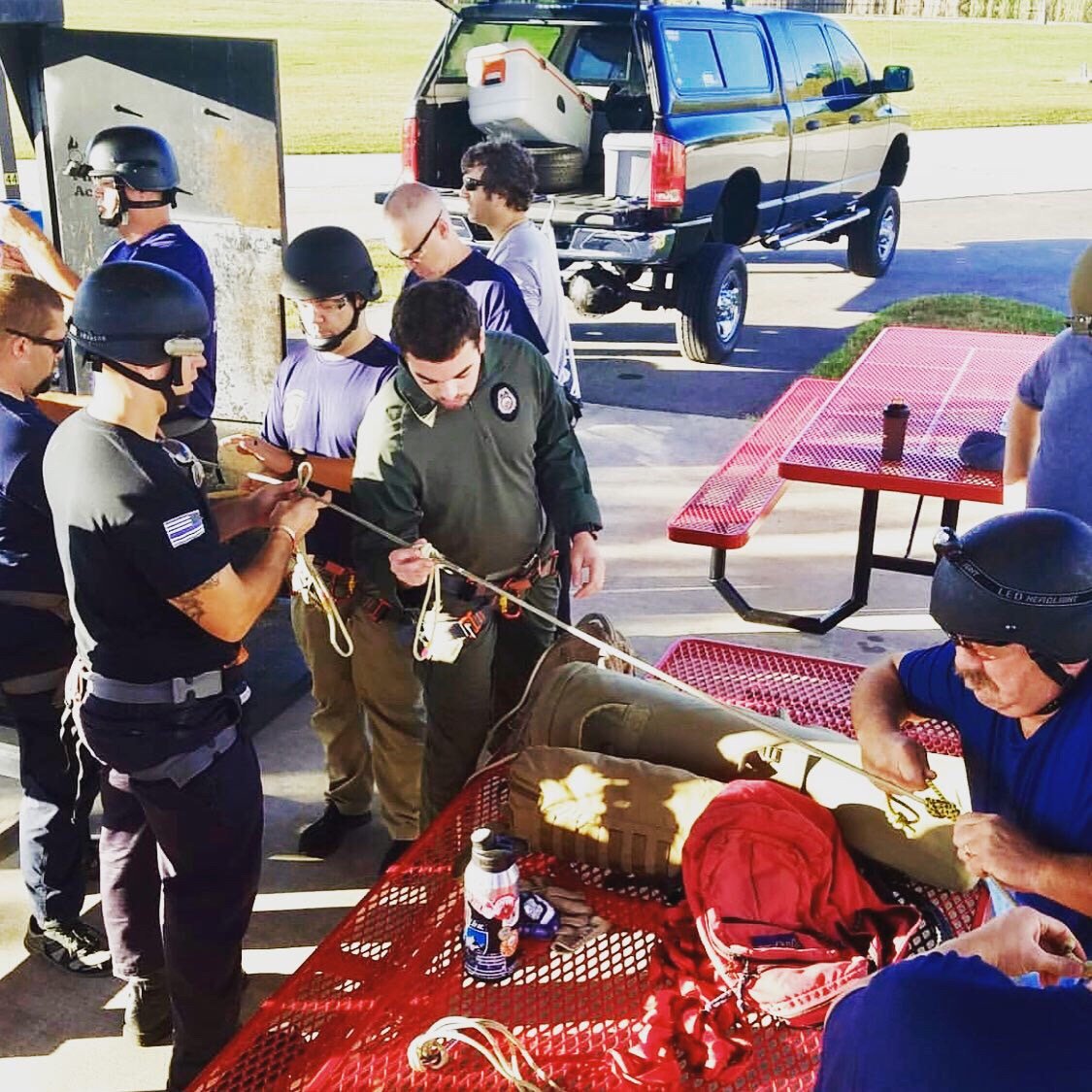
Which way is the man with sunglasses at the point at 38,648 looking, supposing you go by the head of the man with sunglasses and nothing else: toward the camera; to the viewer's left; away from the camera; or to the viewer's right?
to the viewer's right

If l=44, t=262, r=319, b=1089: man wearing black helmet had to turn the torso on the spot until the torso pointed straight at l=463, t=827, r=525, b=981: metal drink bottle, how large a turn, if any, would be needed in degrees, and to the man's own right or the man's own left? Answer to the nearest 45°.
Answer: approximately 45° to the man's own right

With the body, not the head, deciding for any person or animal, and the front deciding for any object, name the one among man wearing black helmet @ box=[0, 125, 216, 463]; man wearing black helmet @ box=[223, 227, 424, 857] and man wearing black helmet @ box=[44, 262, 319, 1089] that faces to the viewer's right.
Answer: man wearing black helmet @ box=[44, 262, 319, 1089]

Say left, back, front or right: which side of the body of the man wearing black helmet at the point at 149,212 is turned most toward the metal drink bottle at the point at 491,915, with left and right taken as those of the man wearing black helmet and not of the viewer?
left

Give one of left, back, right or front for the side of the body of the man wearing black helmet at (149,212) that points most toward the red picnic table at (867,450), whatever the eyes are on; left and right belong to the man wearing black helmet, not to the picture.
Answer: back

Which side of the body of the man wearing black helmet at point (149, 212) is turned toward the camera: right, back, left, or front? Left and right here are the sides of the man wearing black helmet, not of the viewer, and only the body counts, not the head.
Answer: left

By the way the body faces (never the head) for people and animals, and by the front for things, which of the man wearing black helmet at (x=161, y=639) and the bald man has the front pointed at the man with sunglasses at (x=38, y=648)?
the bald man

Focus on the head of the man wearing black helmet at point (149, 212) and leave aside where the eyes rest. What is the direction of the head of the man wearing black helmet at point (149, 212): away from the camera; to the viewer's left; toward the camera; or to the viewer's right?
to the viewer's left

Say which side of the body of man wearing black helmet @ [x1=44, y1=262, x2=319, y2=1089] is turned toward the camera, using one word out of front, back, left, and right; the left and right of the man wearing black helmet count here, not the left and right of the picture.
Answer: right

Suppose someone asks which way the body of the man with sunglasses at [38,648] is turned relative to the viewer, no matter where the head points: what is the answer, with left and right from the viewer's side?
facing to the right of the viewer

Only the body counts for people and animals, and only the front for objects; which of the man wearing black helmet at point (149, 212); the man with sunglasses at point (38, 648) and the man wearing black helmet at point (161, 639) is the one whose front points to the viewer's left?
the man wearing black helmet at point (149, 212)

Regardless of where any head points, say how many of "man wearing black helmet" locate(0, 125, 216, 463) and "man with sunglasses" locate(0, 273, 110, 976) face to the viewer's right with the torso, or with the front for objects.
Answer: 1

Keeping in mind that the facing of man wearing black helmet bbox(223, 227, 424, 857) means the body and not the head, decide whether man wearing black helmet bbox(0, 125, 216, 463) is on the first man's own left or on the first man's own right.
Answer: on the first man's own right

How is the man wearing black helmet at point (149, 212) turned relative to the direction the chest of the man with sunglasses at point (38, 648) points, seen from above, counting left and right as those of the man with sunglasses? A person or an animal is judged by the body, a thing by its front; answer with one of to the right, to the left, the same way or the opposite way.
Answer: the opposite way

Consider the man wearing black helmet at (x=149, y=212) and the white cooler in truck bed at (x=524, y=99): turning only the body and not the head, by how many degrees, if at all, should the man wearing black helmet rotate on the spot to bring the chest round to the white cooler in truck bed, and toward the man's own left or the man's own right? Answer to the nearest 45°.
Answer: approximately 135° to the man's own right

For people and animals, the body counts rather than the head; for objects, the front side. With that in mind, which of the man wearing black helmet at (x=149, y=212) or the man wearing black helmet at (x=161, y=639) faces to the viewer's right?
the man wearing black helmet at (x=161, y=639)
